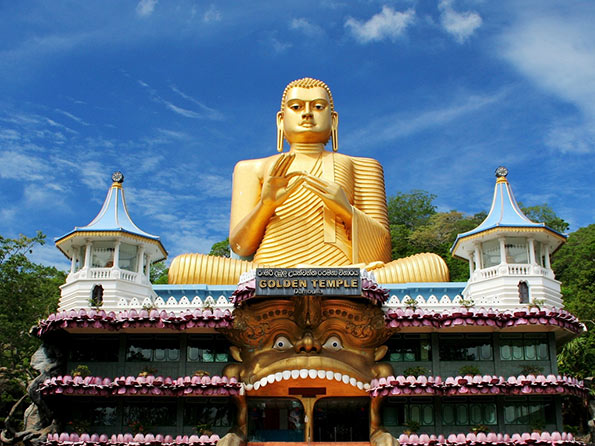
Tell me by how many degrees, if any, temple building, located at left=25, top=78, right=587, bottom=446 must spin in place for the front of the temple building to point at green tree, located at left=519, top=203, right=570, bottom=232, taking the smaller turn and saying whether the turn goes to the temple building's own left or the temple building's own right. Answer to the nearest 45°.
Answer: approximately 135° to the temple building's own left

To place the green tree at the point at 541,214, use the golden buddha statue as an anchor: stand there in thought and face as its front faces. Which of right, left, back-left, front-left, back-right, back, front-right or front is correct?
back-left

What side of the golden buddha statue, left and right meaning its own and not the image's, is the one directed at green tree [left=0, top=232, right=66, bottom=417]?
right

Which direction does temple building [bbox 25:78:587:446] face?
toward the camera

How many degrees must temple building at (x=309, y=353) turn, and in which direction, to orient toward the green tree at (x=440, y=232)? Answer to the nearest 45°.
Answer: approximately 180°

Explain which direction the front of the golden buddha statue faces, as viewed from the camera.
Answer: facing the viewer

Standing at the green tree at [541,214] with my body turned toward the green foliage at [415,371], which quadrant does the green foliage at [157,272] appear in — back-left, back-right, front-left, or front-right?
front-right

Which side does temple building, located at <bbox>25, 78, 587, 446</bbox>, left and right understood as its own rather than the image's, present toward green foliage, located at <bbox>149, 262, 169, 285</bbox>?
back

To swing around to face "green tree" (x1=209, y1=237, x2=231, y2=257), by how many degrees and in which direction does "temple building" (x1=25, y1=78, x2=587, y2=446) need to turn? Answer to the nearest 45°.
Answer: approximately 180°
